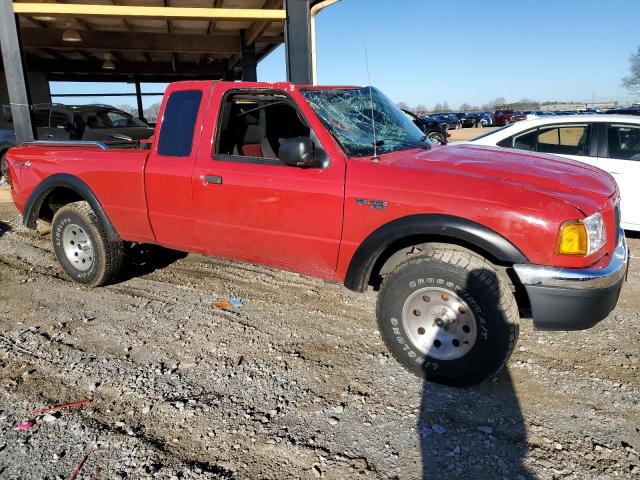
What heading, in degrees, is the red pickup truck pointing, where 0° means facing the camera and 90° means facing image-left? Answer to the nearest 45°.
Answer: approximately 315°

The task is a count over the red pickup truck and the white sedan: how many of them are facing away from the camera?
0

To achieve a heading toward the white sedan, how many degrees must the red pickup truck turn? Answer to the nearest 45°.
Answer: approximately 90° to its left

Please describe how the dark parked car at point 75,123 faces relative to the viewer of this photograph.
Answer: facing the viewer and to the right of the viewer

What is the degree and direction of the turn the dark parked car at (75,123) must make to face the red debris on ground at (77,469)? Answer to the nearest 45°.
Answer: approximately 45° to its right

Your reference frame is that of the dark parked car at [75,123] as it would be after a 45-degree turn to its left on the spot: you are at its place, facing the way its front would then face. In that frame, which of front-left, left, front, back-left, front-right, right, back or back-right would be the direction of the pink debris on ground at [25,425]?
right

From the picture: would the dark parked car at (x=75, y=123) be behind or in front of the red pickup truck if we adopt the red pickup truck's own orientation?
behind

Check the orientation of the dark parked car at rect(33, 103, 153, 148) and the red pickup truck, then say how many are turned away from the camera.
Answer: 0

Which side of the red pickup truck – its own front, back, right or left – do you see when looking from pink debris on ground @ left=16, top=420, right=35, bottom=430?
right

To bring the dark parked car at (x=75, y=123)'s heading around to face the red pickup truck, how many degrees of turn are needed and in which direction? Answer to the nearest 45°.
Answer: approximately 45° to its right
